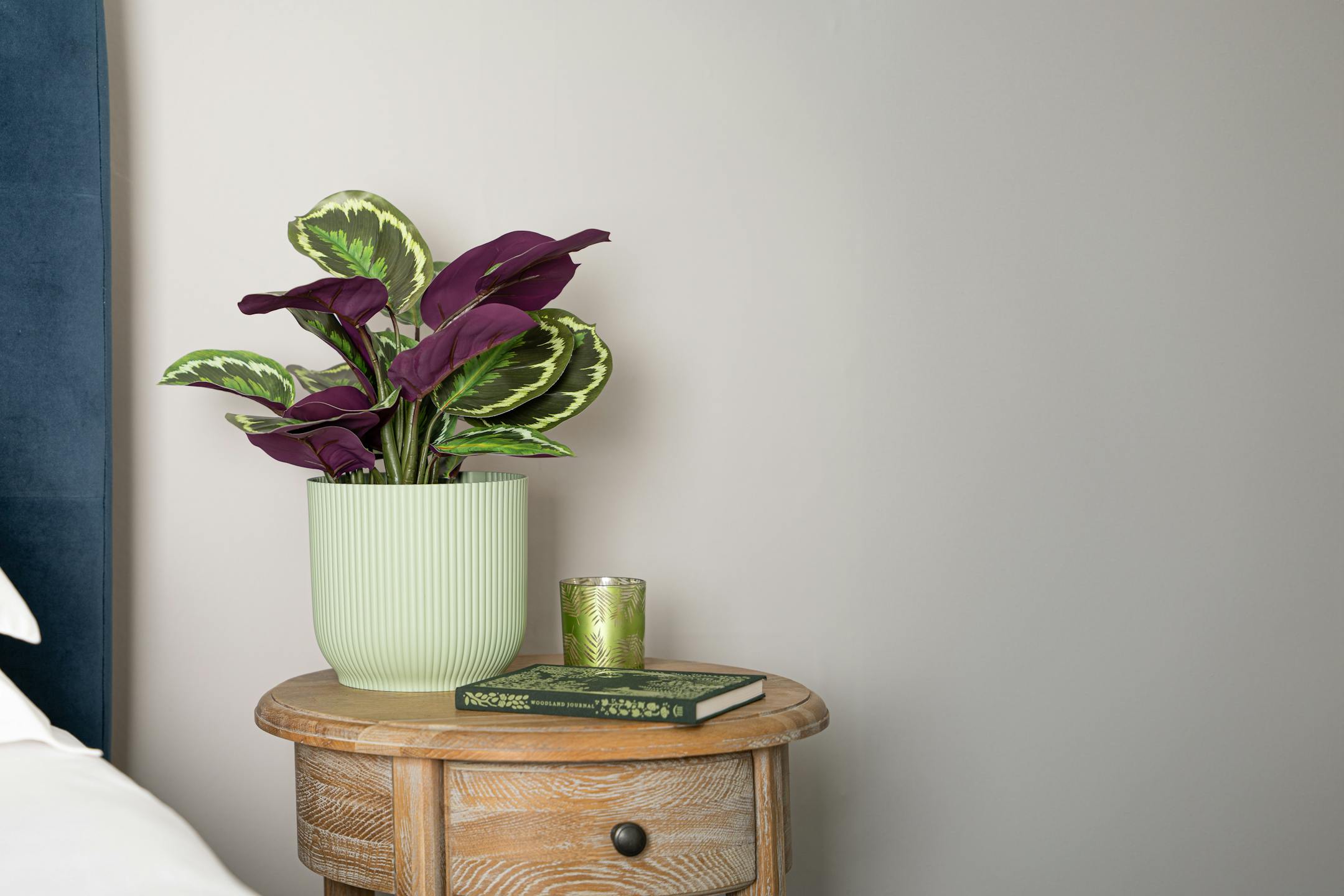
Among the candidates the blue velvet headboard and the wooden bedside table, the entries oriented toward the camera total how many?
2

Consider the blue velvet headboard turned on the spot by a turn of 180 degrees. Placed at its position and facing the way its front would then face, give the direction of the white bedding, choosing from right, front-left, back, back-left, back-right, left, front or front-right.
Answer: back

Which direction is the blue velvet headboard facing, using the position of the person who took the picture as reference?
facing the viewer

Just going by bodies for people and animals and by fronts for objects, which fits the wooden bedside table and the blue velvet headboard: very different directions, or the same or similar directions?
same or similar directions

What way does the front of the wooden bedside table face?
toward the camera
